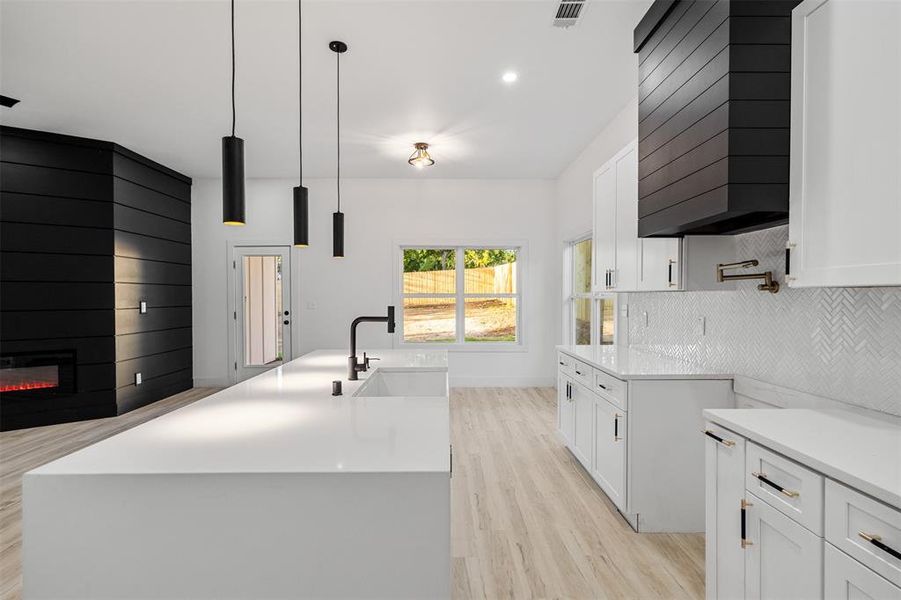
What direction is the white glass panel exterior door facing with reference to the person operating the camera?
facing the viewer

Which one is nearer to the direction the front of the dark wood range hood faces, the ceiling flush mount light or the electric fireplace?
the electric fireplace

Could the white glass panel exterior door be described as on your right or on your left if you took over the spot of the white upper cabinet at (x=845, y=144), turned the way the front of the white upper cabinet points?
on your right

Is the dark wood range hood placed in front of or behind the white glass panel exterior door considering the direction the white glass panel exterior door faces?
in front

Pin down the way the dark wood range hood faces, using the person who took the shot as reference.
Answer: facing the viewer and to the left of the viewer

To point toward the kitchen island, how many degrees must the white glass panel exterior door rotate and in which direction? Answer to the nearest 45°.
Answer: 0° — it already faces it

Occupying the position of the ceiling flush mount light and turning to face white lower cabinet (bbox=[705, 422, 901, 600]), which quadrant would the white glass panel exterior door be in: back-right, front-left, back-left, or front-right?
back-right

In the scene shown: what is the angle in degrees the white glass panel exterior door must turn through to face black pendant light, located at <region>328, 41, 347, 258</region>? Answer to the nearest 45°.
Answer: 0° — it already faces it

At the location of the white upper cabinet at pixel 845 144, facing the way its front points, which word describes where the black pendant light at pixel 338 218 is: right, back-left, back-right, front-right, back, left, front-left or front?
front-right

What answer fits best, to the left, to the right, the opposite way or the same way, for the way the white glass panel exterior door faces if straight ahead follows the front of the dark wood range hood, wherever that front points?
to the left

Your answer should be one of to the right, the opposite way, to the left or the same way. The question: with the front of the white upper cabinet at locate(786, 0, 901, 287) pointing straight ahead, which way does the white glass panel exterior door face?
to the left

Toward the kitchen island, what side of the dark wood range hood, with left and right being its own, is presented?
front

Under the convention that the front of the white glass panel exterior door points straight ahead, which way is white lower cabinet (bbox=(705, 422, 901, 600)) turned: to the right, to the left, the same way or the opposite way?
to the right

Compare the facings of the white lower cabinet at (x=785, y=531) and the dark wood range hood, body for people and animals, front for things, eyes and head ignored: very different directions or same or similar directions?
same or similar directions

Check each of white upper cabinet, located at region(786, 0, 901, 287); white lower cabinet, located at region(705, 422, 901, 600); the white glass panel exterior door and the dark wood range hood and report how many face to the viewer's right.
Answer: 0

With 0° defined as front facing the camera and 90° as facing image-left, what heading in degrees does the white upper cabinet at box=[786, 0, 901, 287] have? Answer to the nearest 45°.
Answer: approximately 45°
